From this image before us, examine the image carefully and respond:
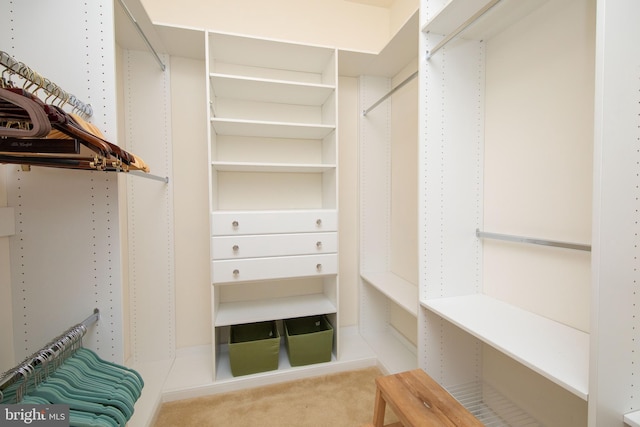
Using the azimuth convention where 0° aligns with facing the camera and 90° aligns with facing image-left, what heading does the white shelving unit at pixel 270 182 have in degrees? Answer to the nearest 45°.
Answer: approximately 0°

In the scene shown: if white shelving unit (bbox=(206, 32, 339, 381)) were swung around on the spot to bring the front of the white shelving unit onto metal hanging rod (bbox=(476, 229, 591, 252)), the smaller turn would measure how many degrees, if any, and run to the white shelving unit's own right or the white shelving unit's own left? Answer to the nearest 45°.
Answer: approximately 45° to the white shelving unit's own left

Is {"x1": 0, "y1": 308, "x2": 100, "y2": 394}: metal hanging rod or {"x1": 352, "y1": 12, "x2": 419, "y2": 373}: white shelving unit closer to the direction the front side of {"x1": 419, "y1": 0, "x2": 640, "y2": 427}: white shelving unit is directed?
the metal hanging rod

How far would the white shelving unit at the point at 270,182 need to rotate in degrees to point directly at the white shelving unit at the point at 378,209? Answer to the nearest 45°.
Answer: approximately 90° to its left

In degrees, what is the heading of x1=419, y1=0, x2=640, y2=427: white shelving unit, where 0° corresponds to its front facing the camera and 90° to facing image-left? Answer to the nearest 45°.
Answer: approximately 45°

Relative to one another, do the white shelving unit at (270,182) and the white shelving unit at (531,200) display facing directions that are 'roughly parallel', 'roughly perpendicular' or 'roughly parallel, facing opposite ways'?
roughly perpendicular

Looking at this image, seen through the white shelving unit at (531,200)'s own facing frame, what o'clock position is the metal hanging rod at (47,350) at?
The metal hanging rod is roughly at 12 o'clock from the white shelving unit.
